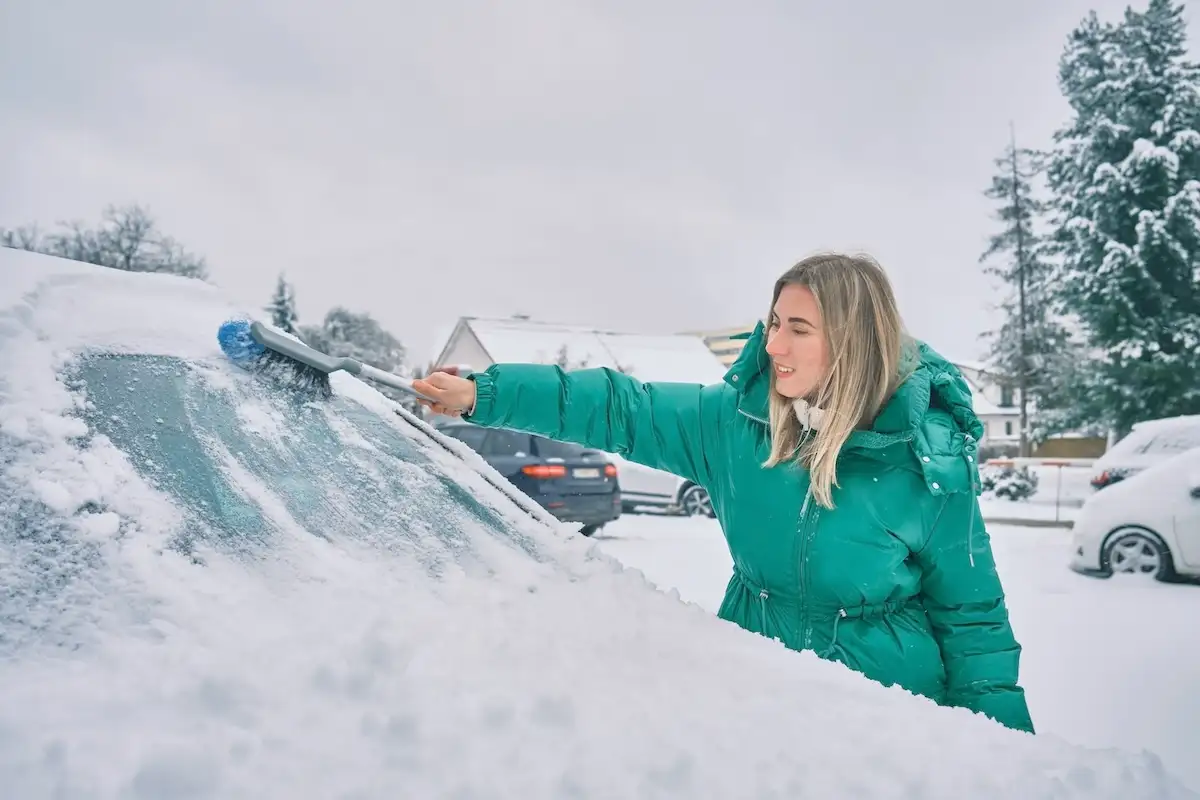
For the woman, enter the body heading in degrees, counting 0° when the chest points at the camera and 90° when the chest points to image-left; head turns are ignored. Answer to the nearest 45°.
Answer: approximately 45°

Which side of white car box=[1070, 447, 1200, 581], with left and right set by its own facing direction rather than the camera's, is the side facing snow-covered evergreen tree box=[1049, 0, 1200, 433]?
right

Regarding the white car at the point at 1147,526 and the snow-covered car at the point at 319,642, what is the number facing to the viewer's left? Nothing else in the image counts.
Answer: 1

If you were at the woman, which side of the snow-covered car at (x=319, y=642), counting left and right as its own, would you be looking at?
left

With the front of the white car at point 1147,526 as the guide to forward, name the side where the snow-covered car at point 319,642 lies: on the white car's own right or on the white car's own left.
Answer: on the white car's own left

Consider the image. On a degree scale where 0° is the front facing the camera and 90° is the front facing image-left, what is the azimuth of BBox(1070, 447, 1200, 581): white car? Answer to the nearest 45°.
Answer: approximately 90°

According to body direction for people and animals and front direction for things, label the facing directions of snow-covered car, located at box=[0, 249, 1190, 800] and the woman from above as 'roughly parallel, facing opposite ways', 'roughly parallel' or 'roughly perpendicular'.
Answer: roughly perpendicular

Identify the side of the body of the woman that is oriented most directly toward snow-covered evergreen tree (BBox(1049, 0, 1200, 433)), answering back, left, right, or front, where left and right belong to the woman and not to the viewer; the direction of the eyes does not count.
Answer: back

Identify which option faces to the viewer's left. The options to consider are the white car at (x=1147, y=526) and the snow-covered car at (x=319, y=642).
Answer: the white car at (x=1147, y=526)

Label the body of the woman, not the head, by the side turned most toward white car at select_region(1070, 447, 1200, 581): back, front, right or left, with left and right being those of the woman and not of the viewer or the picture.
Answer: back

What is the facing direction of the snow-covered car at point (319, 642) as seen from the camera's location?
facing the viewer and to the right of the viewer

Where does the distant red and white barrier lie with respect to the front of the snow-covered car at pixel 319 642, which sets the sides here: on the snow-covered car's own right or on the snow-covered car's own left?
on the snow-covered car's own left

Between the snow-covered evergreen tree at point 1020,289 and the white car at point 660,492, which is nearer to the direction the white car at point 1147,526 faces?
the white car

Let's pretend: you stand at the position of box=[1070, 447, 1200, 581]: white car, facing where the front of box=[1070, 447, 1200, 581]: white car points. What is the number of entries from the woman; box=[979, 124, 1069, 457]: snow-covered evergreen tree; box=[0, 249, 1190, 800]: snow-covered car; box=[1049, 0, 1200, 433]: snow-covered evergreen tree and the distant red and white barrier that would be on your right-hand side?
3
